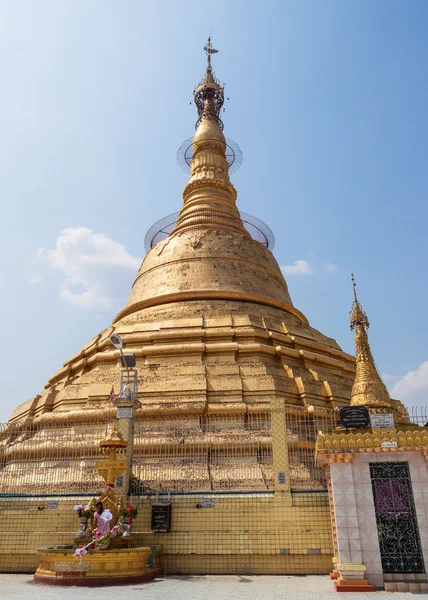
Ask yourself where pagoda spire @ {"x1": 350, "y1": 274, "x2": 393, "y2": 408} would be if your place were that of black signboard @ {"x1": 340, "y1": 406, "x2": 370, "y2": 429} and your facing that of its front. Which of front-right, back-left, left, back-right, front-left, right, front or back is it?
back

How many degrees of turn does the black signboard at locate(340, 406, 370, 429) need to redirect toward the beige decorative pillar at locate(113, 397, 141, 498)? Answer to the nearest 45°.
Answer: approximately 90° to its right

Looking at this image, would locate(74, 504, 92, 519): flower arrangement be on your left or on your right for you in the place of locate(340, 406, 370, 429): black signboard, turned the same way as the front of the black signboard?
on your right

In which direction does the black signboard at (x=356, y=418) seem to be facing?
toward the camera

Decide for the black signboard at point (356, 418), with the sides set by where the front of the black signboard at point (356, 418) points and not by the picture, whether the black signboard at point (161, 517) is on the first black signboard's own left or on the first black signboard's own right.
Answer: on the first black signboard's own right

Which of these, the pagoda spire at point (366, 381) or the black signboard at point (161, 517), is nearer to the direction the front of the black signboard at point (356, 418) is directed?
the black signboard

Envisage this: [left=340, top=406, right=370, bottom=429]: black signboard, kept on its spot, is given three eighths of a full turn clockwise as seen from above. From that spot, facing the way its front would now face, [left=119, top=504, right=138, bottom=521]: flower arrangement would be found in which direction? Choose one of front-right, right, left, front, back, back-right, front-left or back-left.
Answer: front-left

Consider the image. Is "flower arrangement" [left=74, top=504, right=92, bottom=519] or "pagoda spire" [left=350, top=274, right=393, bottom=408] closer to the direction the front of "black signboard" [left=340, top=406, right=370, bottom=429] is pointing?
the flower arrangement
